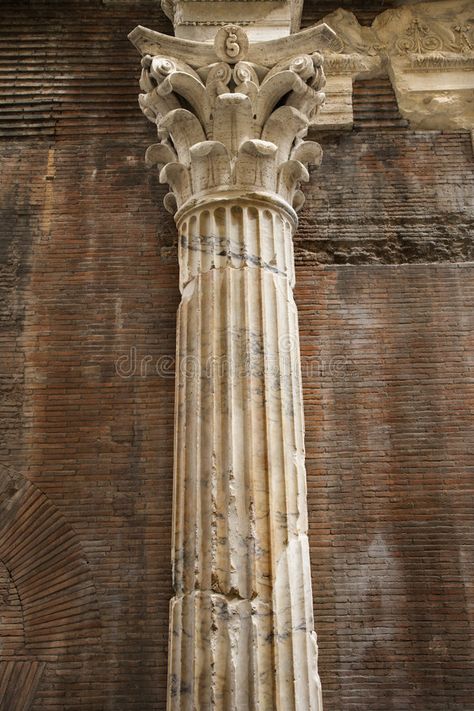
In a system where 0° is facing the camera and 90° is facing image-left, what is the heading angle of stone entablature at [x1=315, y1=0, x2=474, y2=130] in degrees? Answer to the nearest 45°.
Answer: approximately 0°

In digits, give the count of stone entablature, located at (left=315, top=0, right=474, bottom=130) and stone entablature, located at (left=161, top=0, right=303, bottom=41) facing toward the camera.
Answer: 2

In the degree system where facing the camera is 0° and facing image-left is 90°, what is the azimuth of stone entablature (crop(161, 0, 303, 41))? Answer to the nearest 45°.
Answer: approximately 0°

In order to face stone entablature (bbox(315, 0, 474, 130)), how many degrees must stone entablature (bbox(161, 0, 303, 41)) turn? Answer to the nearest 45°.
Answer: approximately 135° to its left
